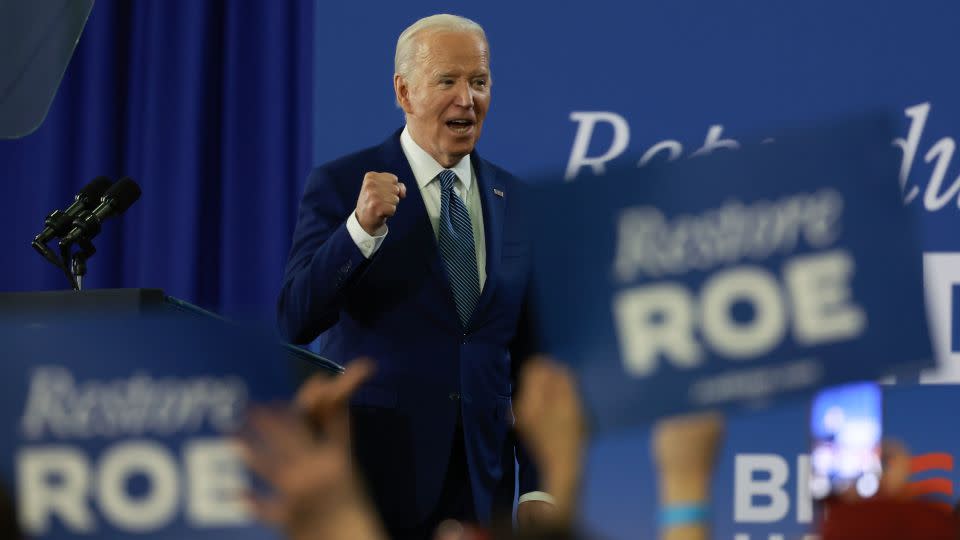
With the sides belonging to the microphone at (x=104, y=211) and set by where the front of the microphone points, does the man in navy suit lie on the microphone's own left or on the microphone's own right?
on the microphone's own right

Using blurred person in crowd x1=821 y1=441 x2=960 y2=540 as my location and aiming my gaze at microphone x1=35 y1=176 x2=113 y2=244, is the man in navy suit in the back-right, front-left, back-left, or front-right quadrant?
front-right

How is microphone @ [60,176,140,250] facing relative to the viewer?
to the viewer's right

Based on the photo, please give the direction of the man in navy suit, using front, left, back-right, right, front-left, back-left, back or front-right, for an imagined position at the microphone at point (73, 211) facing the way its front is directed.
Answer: front-right

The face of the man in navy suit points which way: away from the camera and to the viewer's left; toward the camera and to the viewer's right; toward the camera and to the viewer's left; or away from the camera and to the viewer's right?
toward the camera and to the viewer's right

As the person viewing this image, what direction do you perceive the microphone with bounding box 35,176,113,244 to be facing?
facing to the right of the viewer

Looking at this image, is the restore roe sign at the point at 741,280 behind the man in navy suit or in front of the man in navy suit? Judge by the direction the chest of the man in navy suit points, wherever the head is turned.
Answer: in front

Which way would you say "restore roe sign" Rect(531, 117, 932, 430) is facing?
toward the camera

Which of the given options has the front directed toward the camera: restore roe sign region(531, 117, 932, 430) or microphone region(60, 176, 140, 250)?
the restore roe sign

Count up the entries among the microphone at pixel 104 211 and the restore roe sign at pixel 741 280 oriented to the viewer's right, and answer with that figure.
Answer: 1

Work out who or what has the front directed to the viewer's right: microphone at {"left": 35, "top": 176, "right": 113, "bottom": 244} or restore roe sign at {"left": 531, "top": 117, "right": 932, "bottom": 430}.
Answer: the microphone

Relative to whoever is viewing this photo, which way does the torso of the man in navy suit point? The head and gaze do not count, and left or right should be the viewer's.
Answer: facing the viewer and to the right of the viewer
